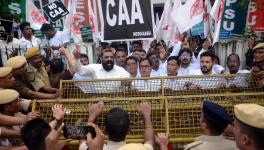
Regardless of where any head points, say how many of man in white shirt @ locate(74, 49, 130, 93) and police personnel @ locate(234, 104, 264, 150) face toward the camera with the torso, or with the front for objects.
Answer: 1

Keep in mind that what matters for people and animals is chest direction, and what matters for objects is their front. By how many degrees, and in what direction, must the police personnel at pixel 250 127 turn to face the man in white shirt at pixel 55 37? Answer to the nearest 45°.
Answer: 0° — they already face them

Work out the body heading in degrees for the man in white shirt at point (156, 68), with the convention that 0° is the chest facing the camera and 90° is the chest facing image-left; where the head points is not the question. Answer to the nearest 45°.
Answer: approximately 45°

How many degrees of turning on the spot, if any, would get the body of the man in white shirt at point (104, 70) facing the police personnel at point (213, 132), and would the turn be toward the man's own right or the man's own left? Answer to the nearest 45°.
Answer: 0° — they already face them

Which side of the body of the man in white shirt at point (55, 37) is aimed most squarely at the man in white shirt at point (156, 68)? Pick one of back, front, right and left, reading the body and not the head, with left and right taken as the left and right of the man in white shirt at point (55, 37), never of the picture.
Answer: left

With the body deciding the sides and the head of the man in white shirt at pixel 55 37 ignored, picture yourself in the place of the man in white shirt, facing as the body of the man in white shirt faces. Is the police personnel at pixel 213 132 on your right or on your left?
on your left

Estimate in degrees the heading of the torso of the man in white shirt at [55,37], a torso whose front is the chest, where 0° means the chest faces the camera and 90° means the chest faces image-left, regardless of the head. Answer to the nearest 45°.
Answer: approximately 45°

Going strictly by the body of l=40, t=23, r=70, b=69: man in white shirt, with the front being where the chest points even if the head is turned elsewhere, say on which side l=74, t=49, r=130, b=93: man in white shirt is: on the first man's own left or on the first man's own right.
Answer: on the first man's own left
